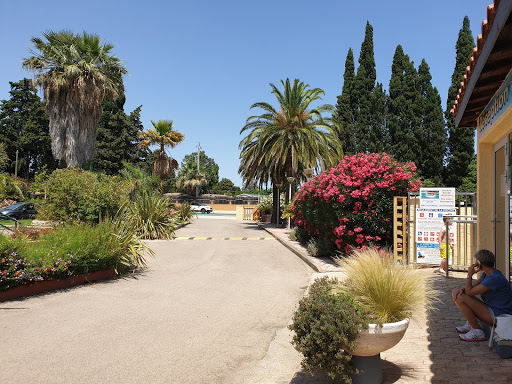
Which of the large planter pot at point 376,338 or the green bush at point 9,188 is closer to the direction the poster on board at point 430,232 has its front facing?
the large planter pot

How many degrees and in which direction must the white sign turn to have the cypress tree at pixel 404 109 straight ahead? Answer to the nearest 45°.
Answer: approximately 180°

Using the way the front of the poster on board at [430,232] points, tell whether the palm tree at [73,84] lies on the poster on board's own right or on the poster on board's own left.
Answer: on the poster on board's own right

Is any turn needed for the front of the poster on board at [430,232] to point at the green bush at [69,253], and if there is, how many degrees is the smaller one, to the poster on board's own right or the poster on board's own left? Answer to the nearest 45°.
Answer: approximately 45° to the poster on board's own right

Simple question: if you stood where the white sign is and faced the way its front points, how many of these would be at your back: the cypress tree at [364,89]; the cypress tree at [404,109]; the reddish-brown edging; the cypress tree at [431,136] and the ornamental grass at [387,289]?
3

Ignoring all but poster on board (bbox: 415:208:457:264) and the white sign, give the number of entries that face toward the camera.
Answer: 2

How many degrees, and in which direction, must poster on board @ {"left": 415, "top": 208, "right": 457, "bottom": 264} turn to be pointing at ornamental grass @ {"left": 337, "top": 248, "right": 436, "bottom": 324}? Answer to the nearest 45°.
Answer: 0° — it already faces it

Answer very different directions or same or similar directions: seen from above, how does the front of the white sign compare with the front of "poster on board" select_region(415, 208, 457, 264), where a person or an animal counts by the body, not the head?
same or similar directions

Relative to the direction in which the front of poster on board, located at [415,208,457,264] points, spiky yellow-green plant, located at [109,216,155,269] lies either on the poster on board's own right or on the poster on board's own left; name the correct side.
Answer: on the poster on board's own right

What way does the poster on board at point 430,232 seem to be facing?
toward the camera

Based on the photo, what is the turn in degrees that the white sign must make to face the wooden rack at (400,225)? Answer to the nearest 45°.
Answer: approximately 90° to its right

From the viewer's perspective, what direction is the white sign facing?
toward the camera

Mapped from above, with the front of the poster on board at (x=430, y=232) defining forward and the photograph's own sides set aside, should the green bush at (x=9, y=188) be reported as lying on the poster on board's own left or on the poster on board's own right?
on the poster on board's own right

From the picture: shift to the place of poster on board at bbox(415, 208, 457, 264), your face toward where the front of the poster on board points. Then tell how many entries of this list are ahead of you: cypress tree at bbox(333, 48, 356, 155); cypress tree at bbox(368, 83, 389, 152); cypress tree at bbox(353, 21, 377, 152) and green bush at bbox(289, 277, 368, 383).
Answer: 1

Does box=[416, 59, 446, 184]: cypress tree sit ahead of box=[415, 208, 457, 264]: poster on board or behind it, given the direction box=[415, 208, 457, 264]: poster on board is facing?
behind
